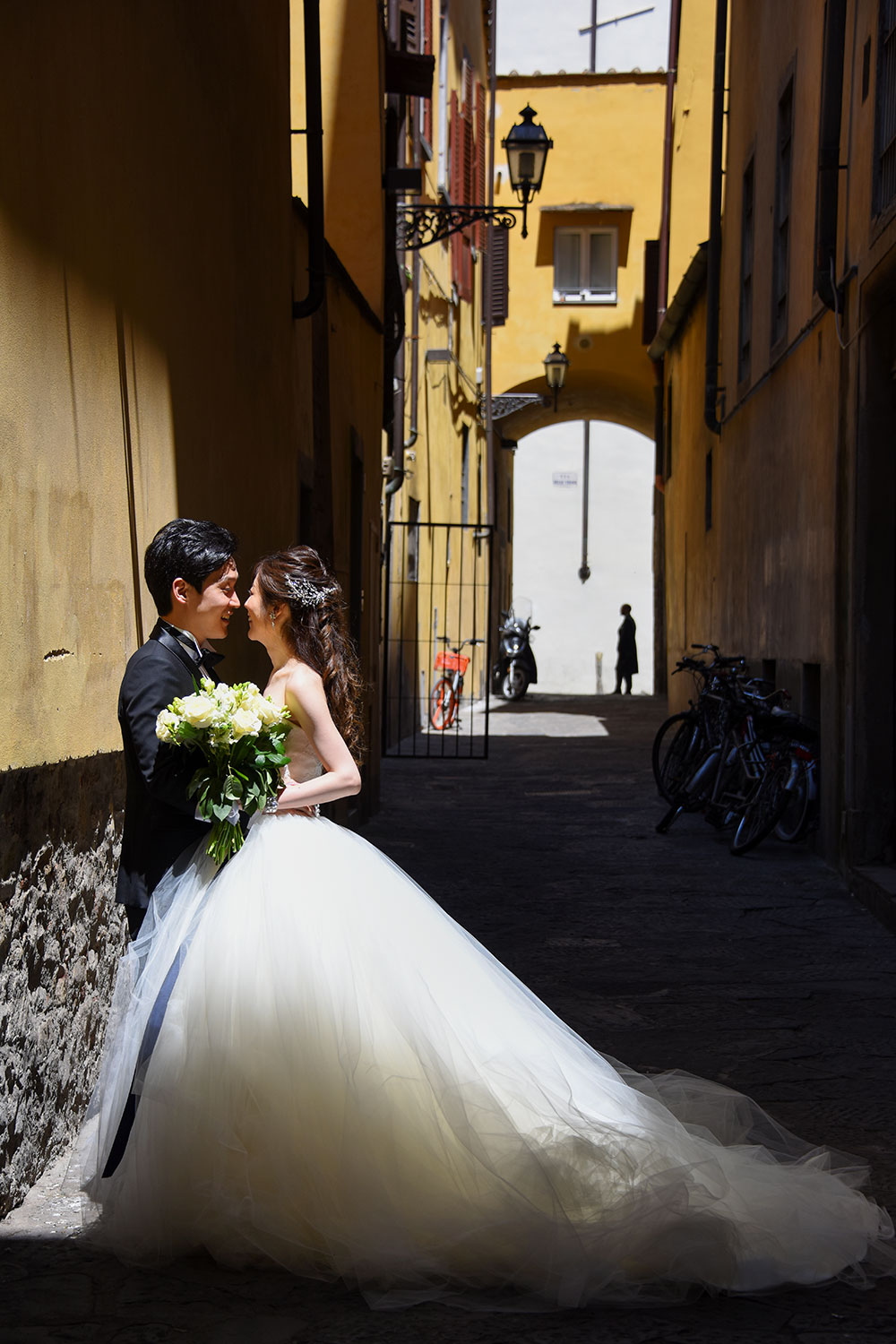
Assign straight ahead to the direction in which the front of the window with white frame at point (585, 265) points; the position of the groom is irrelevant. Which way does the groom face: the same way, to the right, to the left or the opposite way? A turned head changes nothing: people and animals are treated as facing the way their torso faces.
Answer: to the left

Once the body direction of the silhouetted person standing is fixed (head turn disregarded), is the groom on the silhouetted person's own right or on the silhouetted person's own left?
on the silhouetted person's own left

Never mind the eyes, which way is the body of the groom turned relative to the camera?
to the viewer's right

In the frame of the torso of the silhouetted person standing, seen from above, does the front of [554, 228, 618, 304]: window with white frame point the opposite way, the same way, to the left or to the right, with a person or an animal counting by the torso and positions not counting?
to the left

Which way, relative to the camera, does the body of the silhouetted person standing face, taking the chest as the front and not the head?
to the viewer's left

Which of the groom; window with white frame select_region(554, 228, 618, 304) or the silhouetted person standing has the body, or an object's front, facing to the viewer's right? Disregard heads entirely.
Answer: the groom

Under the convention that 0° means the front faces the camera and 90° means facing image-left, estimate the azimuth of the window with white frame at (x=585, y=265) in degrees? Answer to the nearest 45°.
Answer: approximately 0°

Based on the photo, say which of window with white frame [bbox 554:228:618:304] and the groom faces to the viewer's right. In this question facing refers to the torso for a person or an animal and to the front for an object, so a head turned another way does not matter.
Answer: the groom

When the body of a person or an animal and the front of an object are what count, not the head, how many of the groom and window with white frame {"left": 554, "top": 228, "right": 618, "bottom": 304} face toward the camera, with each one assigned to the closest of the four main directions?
1

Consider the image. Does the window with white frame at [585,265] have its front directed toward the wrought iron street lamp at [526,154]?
yes
